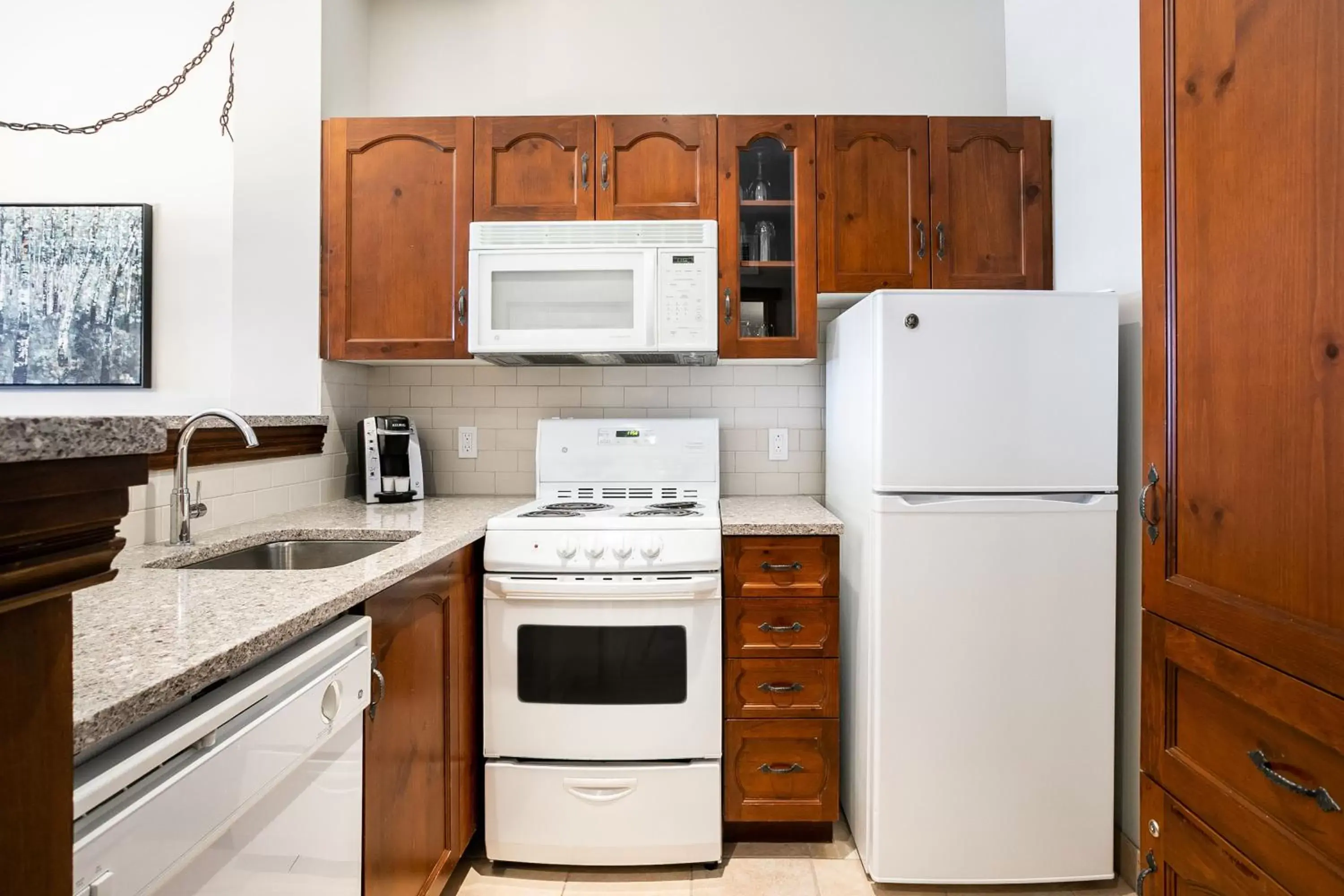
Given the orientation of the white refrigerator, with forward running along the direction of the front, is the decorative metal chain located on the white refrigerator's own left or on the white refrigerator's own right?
on the white refrigerator's own right

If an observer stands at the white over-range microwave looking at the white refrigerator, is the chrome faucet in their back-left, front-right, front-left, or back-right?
back-right

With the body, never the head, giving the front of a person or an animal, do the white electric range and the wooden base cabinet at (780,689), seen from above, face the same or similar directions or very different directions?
same or similar directions

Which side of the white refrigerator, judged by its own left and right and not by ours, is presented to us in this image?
front

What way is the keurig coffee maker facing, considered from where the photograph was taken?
facing the viewer

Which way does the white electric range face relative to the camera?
toward the camera
